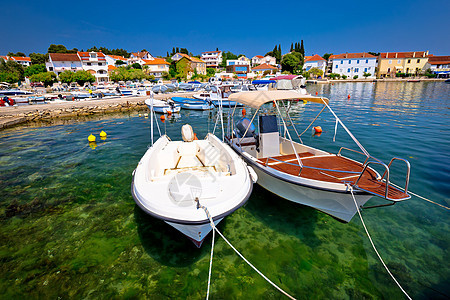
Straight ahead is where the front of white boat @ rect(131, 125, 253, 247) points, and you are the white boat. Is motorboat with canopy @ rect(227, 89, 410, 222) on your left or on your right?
on your left

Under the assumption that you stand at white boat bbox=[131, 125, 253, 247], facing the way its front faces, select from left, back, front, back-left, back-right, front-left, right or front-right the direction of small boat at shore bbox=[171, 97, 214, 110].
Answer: back

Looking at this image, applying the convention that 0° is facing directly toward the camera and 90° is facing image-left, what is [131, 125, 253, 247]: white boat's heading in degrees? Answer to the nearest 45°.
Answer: approximately 0°

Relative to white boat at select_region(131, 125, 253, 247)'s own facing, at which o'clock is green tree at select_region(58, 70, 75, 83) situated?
The green tree is roughly at 5 o'clock from the white boat.

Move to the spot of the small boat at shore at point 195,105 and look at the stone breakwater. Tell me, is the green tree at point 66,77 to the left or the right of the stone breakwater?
right

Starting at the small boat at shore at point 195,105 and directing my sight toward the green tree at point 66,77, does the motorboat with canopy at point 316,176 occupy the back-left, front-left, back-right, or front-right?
back-left

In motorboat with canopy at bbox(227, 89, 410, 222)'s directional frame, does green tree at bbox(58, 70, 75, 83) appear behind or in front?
behind
